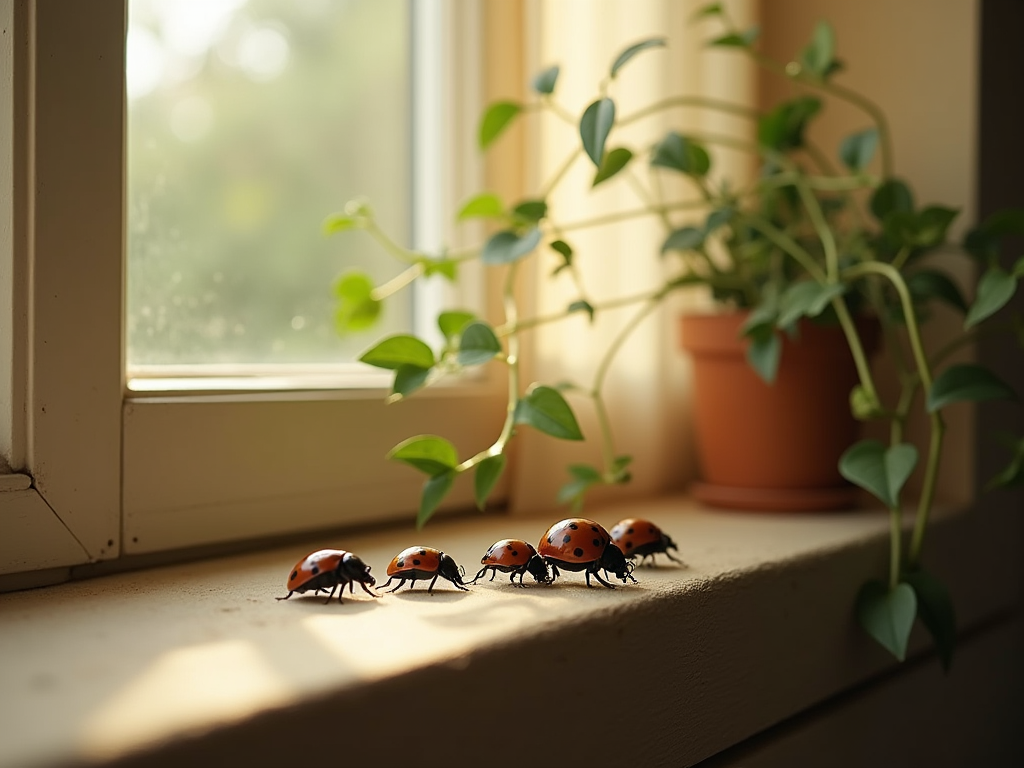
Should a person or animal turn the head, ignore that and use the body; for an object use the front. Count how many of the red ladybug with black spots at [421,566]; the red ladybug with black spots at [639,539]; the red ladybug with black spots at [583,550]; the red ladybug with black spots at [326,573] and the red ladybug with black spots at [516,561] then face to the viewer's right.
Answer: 5

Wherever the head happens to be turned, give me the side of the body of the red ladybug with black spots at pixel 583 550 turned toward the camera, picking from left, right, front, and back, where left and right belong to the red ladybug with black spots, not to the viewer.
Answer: right

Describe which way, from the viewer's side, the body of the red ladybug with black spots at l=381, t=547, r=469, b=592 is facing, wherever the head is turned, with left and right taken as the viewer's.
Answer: facing to the right of the viewer

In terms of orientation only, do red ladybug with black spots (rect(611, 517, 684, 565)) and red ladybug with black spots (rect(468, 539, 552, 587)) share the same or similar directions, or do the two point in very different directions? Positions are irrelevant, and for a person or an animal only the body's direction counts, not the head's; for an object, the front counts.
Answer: same or similar directions

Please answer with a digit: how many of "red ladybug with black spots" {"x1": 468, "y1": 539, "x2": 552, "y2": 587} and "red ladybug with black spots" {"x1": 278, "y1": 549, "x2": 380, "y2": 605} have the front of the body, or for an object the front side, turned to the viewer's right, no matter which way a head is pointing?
2

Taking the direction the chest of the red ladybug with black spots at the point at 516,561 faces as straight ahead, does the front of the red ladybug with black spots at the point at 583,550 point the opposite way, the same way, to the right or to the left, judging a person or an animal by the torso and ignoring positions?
the same way

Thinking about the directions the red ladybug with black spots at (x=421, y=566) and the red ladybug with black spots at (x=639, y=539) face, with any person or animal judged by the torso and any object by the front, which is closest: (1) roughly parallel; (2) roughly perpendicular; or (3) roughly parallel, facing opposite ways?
roughly parallel

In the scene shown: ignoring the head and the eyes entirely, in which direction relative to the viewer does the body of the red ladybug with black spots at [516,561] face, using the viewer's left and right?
facing to the right of the viewer

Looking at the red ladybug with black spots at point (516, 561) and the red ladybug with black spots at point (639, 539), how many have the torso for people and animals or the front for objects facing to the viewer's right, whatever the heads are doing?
2

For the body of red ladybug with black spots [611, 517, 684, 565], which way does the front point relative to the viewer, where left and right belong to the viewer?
facing to the right of the viewer

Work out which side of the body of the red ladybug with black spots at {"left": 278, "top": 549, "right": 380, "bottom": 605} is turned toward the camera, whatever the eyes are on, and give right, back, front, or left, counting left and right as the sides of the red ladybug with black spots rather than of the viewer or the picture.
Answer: right
